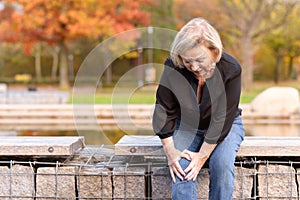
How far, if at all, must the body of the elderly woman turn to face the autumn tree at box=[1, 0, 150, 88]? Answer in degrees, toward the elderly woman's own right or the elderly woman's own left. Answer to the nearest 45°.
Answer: approximately 180°

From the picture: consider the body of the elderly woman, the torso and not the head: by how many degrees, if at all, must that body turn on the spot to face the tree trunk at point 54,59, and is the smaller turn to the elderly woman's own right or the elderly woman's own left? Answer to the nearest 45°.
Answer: approximately 180°

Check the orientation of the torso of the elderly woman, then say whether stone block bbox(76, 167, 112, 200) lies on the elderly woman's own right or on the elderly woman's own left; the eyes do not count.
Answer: on the elderly woman's own right

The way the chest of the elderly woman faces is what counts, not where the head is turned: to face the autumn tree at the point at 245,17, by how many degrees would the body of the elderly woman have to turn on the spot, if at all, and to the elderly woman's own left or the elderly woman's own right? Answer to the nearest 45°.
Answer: approximately 180°

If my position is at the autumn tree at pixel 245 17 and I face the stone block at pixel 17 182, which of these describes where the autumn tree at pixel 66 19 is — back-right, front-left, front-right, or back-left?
front-right

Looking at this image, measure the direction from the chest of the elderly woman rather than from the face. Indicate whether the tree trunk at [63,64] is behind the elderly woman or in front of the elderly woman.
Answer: behind

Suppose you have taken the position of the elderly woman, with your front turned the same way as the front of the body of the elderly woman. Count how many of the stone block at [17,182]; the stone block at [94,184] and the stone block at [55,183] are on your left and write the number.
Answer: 0

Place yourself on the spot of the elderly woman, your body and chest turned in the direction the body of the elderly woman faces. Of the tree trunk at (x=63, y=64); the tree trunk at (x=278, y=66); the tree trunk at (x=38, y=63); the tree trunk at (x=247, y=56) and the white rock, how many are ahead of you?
0

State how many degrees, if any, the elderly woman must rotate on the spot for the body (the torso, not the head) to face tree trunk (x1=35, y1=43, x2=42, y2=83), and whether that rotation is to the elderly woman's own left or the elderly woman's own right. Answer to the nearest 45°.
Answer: approximately 180°

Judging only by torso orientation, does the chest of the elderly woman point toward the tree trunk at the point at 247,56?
no

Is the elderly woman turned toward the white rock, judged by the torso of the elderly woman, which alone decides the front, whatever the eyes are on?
no

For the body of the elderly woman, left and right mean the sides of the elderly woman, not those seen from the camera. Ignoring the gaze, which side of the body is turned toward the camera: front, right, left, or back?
front
